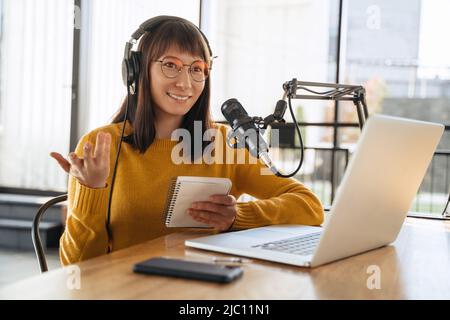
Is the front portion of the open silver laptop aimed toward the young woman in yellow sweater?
yes

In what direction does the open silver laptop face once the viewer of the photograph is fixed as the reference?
facing away from the viewer and to the left of the viewer
